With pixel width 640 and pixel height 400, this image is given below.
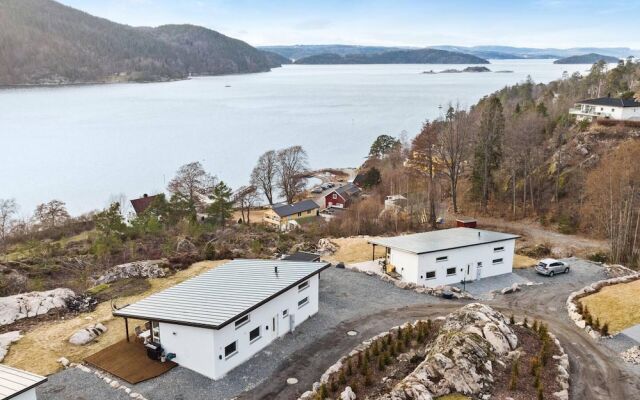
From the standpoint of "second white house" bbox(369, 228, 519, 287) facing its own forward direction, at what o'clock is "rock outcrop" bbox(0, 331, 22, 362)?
The rock outcrop is roughly at 3 o'clock from the second white house.

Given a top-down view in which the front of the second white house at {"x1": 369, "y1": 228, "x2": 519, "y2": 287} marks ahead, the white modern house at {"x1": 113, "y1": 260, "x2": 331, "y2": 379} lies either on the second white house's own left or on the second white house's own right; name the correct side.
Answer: on the second white house's own right

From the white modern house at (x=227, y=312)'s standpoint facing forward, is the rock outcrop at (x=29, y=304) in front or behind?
behind

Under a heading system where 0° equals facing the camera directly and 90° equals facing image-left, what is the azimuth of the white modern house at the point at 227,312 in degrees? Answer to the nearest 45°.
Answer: approximately 315°

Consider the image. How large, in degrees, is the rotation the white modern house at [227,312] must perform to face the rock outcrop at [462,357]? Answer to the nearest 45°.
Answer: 0° — it already faces it

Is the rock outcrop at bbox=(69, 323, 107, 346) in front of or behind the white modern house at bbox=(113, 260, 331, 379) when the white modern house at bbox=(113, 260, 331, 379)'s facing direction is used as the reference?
behind

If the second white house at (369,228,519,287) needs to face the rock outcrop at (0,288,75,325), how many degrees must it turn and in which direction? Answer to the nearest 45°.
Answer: approximately 90° to its right

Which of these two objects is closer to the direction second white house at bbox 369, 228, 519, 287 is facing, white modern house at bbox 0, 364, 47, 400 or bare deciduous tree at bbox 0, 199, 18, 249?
the white modern house

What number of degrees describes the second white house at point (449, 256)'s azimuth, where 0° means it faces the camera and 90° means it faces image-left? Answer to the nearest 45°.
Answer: approximately 315°

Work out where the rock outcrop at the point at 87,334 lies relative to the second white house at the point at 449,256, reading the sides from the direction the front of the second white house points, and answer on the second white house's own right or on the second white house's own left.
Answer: on the second white house's own right

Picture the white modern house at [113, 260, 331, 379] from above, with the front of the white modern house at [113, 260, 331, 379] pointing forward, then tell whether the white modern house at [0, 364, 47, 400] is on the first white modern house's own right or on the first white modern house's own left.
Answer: on the first white modern house's own right
